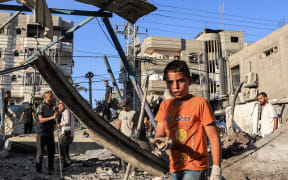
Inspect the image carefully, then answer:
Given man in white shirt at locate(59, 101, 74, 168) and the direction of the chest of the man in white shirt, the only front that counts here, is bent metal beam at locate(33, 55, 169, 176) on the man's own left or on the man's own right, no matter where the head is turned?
on the man's own left

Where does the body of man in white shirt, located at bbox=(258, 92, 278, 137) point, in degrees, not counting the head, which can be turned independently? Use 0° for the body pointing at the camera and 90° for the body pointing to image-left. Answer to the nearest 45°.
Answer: approximately 45°
